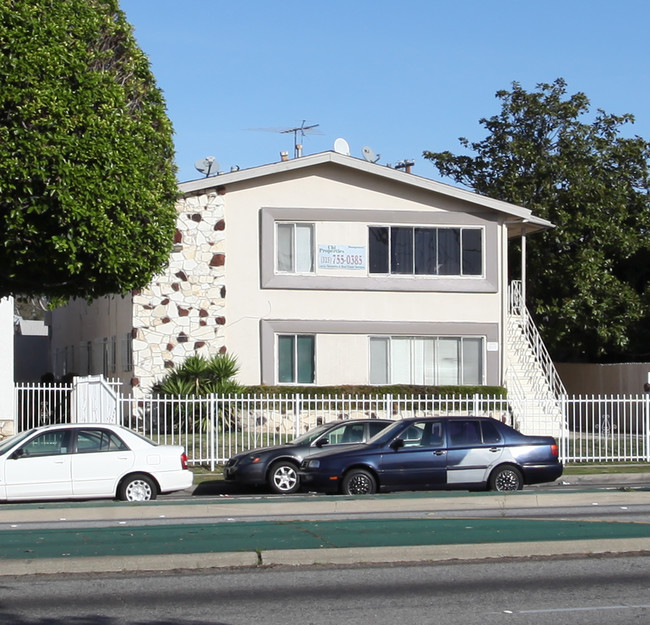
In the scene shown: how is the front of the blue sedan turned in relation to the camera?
facing to the left of the viewer

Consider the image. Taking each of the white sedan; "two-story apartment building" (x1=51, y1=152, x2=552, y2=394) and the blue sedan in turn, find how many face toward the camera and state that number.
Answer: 1

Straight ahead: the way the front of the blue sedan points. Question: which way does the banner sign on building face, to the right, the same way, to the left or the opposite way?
to the left

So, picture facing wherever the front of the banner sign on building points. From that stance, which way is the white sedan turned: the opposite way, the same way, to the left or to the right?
to the right

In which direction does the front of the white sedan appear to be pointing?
to the viewer's left

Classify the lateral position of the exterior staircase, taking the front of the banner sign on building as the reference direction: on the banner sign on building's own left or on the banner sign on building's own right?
on the banner sign on building's own left

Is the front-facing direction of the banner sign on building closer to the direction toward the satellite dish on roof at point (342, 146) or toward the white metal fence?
the white metal fence

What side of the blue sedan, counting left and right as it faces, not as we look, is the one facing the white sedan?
front

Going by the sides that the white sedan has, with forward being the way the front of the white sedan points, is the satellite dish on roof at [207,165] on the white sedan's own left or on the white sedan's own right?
on the white sedan's own right

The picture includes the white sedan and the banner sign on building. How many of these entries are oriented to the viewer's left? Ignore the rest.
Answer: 1

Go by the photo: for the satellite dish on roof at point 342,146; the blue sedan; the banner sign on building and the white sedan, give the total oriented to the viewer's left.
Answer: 2

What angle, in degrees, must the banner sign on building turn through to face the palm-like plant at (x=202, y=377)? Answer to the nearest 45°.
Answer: approximately 45° to its right

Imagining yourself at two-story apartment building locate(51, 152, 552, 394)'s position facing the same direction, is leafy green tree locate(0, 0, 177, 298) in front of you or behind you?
in front
